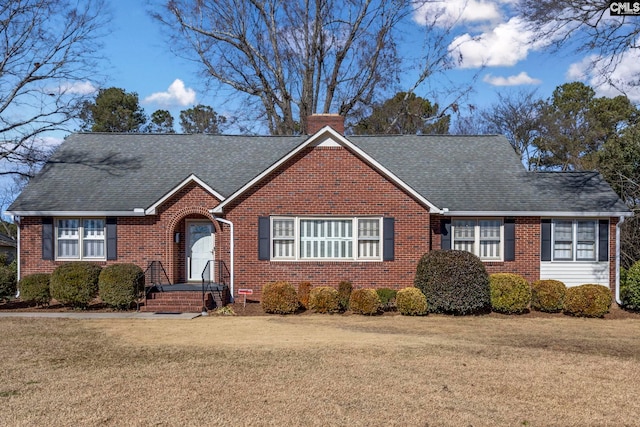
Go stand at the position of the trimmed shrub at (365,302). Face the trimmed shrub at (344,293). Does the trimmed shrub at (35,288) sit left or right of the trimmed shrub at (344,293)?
left

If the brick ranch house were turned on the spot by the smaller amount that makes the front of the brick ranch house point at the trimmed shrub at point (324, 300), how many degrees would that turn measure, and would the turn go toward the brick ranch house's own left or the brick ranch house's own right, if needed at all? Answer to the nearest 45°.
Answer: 0° — it already faces it

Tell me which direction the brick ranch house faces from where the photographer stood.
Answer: facing the viewer

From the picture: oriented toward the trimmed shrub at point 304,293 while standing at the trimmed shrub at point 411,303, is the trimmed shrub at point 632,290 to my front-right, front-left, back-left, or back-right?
back-right

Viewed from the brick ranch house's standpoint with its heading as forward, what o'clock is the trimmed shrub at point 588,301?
The trimmed shrub is roughly at 10 o'clock from the brick ranch house.

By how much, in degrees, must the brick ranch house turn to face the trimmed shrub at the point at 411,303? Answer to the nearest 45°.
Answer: approximately 45° to its left

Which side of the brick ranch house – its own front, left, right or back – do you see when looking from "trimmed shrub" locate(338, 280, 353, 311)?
front
